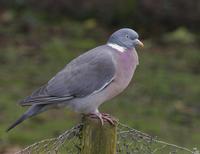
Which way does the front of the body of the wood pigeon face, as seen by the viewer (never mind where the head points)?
to the viewer's right
